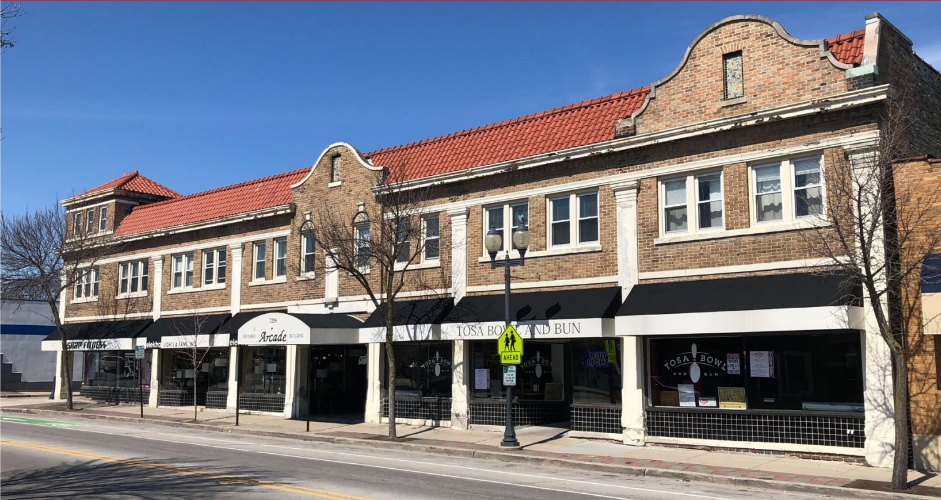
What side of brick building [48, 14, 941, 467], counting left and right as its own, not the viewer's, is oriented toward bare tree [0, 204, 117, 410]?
right

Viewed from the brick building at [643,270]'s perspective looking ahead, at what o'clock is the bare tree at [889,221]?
The bare tree is roughly at 9 o'clock from the brick building.

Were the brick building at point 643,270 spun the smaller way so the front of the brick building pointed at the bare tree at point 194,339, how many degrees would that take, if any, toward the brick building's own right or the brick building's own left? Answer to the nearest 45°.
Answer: approximately 90° to the brick building's own right

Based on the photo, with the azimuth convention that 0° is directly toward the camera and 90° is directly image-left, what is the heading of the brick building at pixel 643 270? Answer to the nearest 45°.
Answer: approximately 45°
